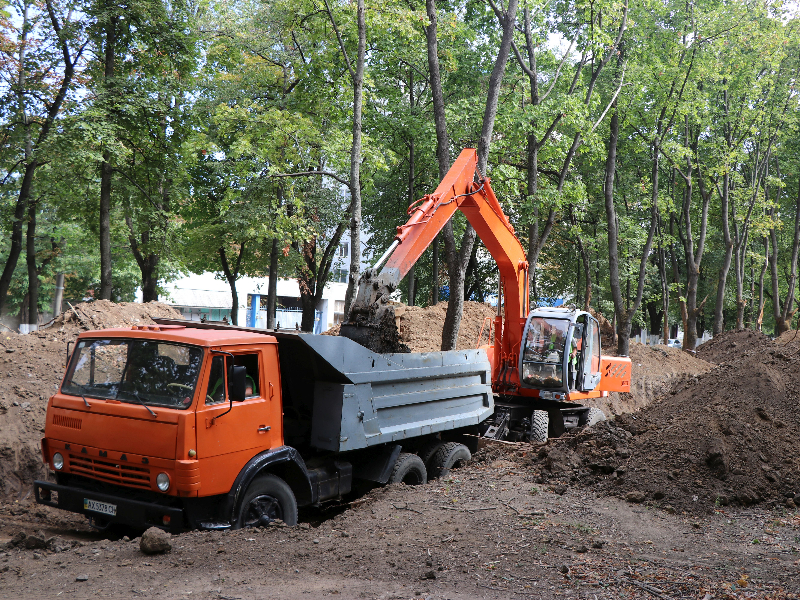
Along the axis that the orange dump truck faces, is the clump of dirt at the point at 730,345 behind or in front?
behind

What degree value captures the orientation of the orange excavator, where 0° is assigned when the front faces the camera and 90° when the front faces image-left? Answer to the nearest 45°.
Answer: approximately 45°

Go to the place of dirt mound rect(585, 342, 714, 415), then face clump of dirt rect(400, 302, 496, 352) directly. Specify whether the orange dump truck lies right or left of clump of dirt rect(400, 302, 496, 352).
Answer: left

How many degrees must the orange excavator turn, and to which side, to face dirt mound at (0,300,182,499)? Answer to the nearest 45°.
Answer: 0° — it already faces it

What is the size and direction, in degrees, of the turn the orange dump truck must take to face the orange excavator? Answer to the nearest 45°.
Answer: approximately 180°

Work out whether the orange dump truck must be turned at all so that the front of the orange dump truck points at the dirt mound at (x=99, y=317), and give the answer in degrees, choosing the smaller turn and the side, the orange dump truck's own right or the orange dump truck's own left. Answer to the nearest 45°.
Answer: approximately 135° to the orange dump truck's own right

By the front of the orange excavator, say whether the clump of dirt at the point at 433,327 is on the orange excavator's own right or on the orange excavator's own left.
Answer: on the orange excavator's own right

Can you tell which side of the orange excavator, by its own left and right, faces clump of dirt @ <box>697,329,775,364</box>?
back

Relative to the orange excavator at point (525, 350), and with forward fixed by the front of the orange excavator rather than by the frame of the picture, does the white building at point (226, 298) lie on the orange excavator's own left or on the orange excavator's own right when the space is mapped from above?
on the orange excavator's own right

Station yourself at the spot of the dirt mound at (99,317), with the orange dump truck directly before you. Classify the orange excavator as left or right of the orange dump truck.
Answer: left
